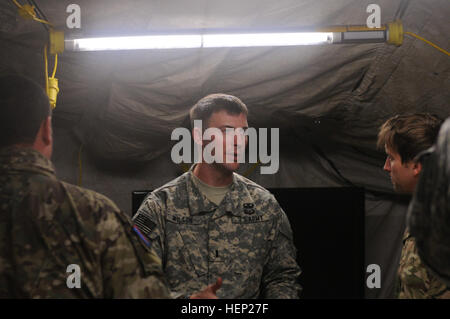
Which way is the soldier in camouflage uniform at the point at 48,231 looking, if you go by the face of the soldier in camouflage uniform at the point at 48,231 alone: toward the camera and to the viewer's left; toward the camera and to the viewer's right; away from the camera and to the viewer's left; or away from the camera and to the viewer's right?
away from the camera and to the viewer's right

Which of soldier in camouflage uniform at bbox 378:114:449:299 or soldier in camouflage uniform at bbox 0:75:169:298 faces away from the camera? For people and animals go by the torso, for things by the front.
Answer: soldier in camouflage uniform at bbox 0:75:169:298

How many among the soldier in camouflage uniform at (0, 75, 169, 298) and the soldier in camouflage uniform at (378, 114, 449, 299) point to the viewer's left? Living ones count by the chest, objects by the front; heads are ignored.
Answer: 1

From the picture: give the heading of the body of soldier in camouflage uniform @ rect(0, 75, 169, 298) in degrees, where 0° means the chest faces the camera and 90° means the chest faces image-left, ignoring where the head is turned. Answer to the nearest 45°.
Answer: approximately 180°

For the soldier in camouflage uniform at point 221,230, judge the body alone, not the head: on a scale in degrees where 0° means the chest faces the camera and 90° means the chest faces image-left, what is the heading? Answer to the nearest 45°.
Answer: approximately 0°

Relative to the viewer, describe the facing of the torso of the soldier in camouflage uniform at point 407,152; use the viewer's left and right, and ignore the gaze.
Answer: facing to the left of the viewer
